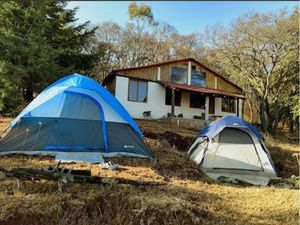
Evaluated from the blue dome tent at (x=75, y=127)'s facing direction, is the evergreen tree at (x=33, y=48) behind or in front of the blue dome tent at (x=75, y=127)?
behind

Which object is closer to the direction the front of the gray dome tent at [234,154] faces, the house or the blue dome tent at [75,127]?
the blue dome tent

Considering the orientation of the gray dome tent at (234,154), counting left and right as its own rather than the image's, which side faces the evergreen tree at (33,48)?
right

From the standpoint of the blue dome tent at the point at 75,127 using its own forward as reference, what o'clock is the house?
The house is roughly at 7 o'clock from the blue dome tent.

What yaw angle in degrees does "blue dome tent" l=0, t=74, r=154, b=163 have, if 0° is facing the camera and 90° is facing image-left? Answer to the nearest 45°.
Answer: approximately 0°

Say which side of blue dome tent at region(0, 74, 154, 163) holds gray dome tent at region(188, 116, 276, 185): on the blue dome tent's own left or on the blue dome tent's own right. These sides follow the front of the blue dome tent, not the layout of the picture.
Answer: on the blue dome tent's own left

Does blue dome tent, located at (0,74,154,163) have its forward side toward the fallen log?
yes

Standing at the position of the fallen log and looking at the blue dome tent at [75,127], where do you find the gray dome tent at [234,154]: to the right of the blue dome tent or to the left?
right

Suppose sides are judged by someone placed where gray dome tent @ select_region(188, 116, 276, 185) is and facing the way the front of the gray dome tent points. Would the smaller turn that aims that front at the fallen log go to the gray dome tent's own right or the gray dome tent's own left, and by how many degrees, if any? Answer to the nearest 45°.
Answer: approximately 45° to the gray dome tent's own right

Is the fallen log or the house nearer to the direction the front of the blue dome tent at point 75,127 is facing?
the fallen log

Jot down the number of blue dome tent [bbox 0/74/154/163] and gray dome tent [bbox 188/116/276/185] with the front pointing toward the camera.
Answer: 2
